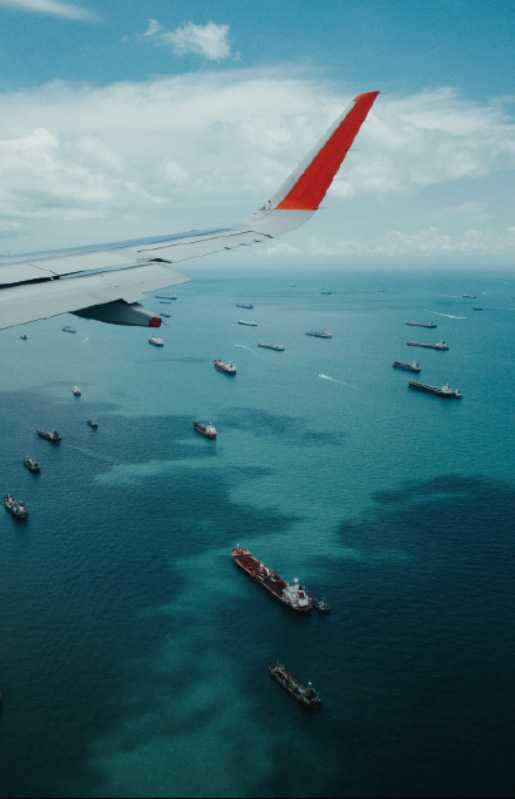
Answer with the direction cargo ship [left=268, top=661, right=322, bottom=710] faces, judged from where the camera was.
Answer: facing away from the viewer and to the left of the viewer
